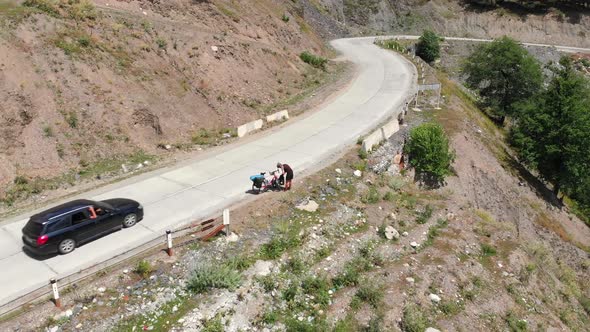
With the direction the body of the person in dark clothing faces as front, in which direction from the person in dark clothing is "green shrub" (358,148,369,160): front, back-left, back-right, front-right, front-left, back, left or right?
back-right

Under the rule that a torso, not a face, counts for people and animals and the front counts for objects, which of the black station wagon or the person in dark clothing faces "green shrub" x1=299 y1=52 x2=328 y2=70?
the black station wagon

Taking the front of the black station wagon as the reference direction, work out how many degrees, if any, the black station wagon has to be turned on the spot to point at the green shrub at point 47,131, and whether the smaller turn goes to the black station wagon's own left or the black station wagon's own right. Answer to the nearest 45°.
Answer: approximately 45° to the black station wagon's own left

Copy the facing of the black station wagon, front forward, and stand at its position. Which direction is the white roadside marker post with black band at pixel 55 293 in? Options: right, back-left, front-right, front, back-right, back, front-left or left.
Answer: back-right

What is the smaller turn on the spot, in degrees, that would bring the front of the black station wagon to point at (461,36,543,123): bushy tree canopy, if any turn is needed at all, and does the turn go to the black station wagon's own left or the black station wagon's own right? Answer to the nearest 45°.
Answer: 0° — it already faces it

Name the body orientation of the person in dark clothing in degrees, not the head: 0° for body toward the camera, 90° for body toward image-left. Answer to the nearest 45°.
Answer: approximately 90°

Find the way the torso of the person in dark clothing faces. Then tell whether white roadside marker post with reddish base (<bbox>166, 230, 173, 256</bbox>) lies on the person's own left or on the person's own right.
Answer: on the person's own left

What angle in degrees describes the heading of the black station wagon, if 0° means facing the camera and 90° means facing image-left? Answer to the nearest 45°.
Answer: approximately 225°

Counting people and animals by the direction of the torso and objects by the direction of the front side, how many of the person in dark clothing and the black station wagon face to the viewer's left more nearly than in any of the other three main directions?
1

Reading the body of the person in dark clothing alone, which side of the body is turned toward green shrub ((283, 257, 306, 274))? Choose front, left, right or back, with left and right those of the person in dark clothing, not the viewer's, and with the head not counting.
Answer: left

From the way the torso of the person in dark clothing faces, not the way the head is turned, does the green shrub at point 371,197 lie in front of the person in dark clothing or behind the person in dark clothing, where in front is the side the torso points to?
behind

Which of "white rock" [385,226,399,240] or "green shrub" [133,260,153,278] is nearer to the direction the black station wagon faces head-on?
the white rock
